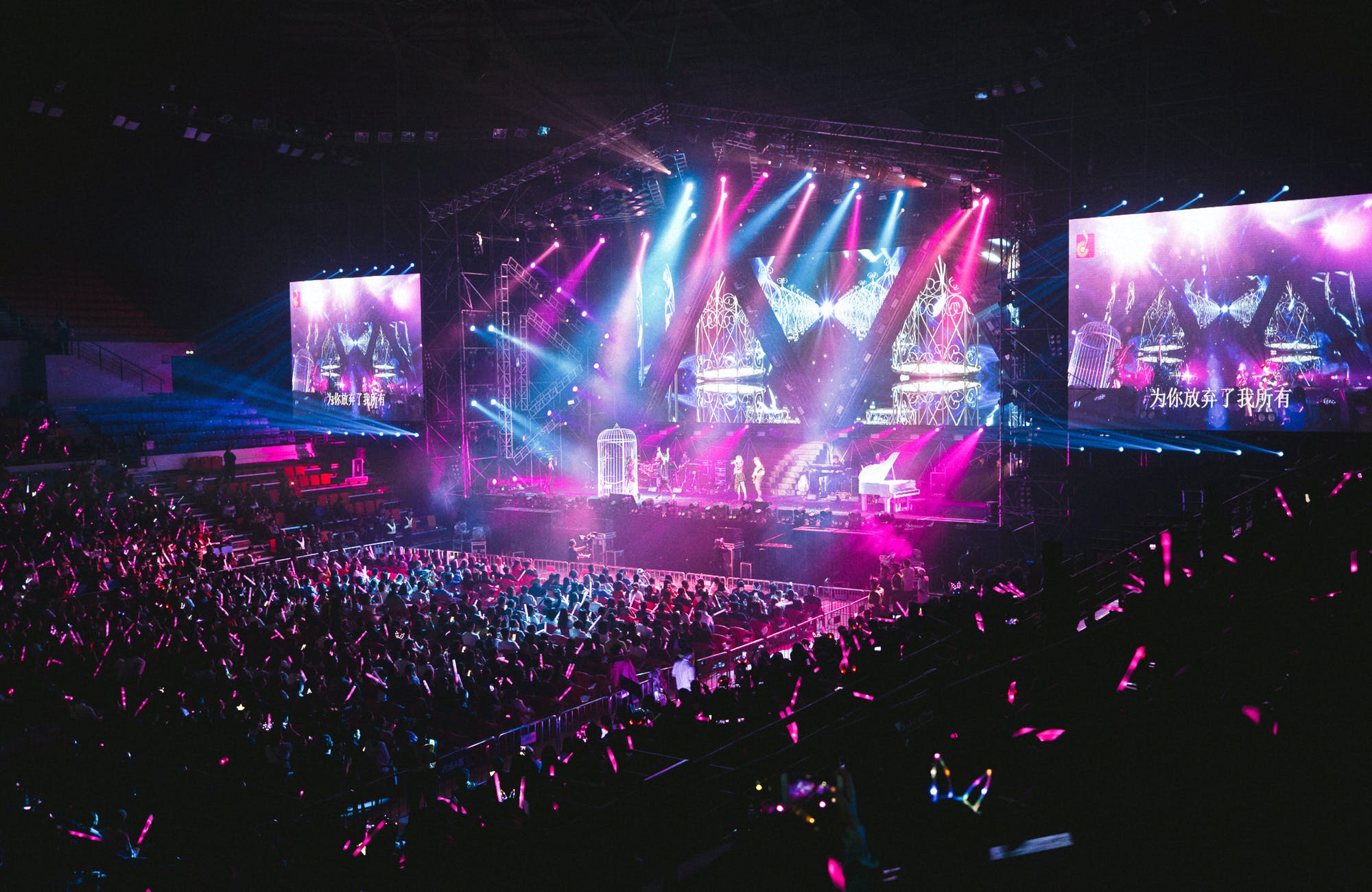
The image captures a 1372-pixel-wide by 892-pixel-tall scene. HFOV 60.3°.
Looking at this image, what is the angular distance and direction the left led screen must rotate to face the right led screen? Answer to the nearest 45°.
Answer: approximately 90° to its left

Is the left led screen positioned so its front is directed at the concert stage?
no

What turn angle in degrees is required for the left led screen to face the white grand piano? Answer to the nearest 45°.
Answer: approximately 90° to its left

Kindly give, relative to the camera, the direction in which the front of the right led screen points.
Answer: facing the viewer and to the left of the viewer

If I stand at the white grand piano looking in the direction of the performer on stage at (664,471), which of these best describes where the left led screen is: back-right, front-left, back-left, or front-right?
front-left

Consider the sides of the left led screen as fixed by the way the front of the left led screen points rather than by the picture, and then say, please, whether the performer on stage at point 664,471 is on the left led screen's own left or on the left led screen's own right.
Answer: on the left led screen's own left

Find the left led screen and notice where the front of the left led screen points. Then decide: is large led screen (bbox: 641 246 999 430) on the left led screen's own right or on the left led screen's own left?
on the left led screen's own left

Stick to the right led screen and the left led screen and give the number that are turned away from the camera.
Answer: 0

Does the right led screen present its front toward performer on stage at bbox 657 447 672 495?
no

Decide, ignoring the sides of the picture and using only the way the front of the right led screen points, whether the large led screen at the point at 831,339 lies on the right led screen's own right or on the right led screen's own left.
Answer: on the right led screen's own right

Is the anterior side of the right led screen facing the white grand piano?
no

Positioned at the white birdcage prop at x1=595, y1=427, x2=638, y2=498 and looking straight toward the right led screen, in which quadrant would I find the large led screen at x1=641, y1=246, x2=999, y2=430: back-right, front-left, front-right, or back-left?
front-left
